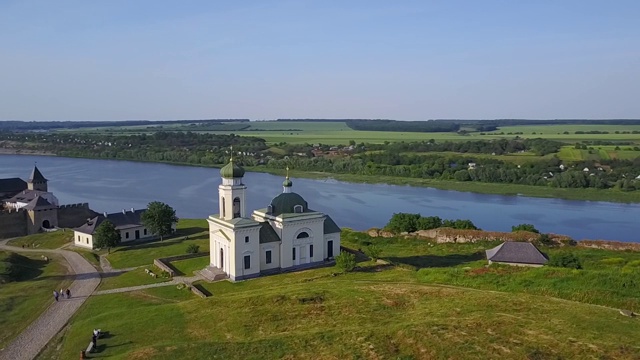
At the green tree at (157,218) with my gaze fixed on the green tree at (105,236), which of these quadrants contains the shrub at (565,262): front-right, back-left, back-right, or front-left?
back-left

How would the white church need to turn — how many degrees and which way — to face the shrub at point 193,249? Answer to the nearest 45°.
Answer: approximately 90° to its right

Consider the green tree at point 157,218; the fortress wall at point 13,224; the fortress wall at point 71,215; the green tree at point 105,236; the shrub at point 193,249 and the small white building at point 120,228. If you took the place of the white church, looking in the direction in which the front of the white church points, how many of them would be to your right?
6

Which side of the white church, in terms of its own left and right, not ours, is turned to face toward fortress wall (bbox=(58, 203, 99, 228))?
right

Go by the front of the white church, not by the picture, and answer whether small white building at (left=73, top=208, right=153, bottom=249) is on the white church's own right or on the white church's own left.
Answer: on the white church's own right

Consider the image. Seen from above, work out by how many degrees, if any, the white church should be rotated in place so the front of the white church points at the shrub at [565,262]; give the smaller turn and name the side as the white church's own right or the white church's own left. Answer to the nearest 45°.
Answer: approximately 135° to the white church's own left

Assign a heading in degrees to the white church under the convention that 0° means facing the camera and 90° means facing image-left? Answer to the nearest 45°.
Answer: approximately 45°

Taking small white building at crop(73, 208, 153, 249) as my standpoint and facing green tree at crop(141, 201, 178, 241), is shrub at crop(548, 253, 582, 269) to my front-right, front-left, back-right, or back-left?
front-right

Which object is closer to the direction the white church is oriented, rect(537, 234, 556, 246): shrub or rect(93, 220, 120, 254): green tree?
the green tree

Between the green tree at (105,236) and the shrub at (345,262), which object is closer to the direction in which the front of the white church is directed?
the green tree

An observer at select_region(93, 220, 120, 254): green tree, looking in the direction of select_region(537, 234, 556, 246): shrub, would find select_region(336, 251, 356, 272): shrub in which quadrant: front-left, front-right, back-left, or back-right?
front-right

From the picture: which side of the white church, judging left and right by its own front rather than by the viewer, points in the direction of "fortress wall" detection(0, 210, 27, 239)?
right

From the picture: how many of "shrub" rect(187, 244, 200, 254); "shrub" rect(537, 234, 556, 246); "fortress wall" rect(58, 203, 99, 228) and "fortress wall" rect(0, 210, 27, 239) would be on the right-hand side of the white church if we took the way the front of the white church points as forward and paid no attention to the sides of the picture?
3

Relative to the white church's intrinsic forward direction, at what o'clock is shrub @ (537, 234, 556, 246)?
The shrub is roughly at 7 o'clock from the white church.

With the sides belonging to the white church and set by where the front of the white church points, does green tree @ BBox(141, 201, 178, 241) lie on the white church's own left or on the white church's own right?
on the white church's own right

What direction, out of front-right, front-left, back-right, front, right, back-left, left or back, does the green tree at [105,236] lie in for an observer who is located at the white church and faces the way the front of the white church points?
right

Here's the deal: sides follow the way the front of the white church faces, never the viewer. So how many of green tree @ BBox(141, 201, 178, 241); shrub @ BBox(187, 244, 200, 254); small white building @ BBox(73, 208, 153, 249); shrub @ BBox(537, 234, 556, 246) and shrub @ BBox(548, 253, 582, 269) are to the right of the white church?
3
